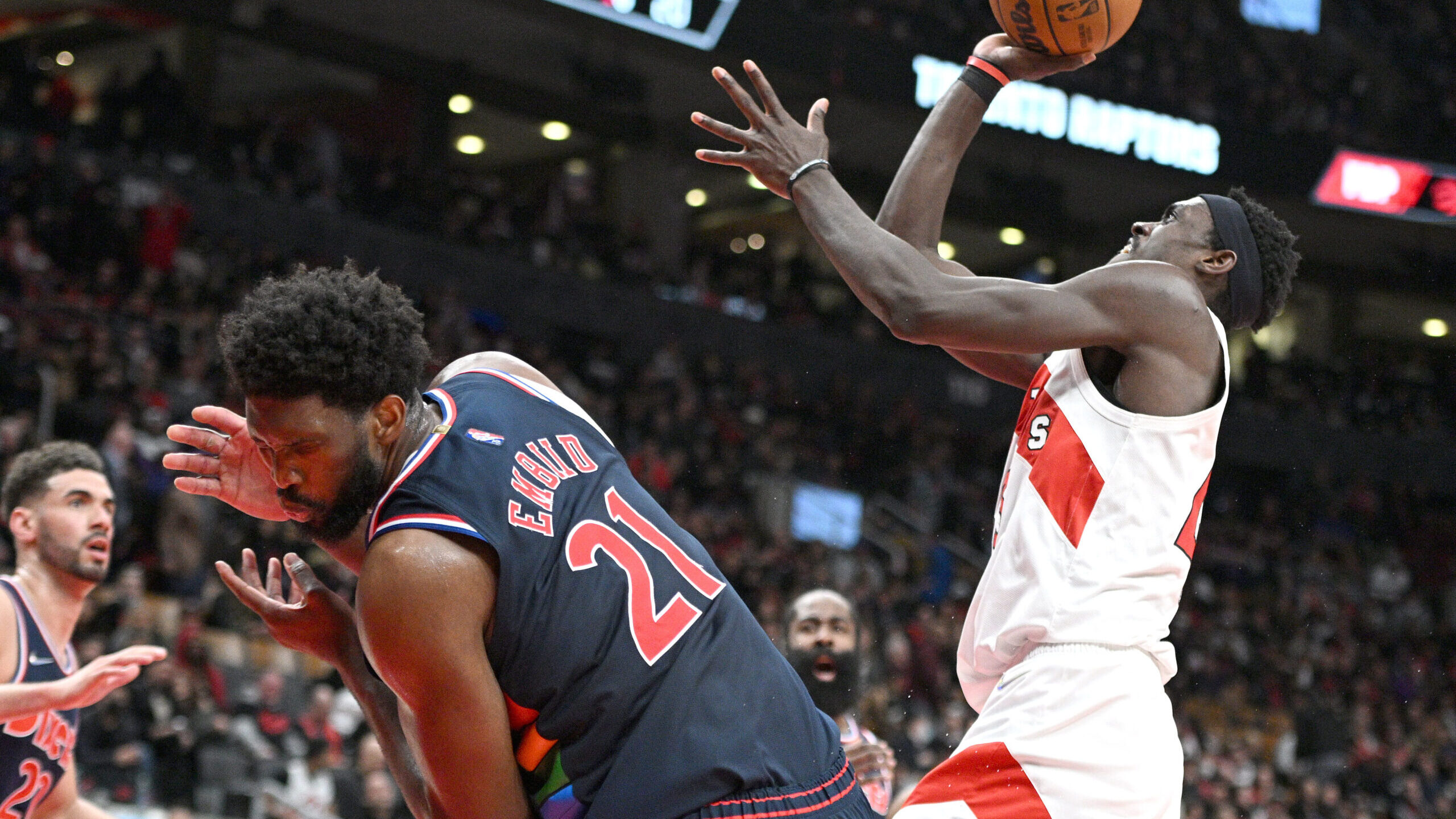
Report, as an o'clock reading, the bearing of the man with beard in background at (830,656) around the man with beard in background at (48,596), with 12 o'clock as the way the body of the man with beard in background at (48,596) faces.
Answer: the man with beard in background at (830,656) is roughly at 11 o'clock from the man with beard in background at (48,596).

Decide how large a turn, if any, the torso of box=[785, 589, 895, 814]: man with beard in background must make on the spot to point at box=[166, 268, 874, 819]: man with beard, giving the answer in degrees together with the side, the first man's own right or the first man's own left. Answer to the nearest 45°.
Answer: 0° — they already face them

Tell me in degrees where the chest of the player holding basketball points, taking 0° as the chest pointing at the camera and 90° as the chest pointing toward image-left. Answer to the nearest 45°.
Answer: approximately 90°

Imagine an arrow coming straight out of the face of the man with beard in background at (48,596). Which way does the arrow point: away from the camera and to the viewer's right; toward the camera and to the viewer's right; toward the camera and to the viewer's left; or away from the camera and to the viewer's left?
toward the camera and to the viewer's right

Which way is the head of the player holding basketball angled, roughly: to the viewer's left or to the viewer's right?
to the viewer's left

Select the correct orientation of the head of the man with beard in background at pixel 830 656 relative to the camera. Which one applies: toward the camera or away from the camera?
toward the camera

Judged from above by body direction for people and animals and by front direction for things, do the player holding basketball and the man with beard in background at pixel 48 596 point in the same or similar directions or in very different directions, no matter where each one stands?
very different directions

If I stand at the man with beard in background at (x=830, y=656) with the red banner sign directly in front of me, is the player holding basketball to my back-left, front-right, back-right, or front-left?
back-right

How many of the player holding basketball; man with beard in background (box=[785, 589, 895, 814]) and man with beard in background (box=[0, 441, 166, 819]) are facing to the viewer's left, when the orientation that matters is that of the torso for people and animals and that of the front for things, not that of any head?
1

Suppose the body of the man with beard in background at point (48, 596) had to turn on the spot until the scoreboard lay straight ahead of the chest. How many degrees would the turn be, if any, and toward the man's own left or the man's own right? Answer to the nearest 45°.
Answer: approximately 90° to the man's own left

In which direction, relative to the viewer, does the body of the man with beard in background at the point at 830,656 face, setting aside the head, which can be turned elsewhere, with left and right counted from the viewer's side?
facing the viewer

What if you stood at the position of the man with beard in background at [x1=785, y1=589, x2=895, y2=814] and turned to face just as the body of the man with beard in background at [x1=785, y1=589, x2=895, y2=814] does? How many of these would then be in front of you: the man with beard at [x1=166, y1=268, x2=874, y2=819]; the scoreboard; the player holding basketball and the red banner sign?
2

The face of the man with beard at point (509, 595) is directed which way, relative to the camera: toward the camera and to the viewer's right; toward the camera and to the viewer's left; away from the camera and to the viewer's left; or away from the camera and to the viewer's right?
toward the camera and to the viewer's left

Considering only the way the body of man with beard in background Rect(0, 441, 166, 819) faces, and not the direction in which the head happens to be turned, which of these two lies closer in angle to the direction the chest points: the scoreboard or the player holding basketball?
the player holding basketball

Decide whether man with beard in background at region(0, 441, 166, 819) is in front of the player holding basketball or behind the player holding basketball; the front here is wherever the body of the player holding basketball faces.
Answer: in front
